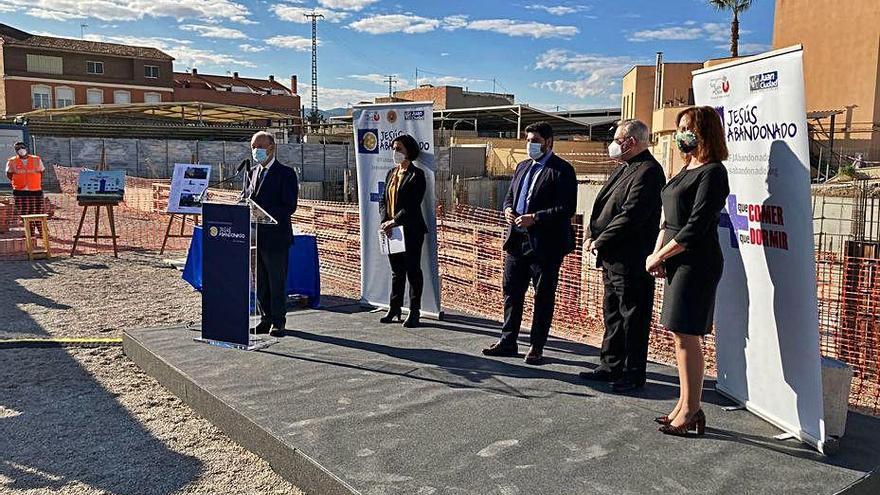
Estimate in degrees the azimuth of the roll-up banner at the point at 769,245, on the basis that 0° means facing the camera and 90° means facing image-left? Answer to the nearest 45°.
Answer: approximately 45°

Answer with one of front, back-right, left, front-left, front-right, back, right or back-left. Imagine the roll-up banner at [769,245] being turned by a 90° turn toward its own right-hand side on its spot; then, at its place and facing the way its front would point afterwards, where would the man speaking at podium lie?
front-left

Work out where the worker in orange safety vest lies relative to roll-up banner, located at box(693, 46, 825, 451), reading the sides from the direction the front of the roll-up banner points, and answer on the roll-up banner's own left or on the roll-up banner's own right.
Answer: on the roll-up banner's own right

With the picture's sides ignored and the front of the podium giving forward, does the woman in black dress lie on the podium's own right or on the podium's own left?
on the podium's own left

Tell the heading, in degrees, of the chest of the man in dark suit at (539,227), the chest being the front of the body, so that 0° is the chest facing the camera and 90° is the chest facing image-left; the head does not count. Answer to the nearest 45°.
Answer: approximately 45°

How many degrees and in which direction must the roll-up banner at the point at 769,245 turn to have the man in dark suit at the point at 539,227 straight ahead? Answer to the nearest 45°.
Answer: approximately 90° to its right

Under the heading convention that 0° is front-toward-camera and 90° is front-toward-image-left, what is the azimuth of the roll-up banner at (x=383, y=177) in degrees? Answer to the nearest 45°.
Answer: approximately 45°

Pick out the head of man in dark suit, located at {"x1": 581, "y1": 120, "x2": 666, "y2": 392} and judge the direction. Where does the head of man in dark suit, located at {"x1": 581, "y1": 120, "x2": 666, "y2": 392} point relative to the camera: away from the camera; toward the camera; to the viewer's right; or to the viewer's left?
to the viewer's left

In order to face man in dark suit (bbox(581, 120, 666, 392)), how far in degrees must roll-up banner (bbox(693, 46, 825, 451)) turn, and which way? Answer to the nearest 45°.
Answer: approximately 45° to its right

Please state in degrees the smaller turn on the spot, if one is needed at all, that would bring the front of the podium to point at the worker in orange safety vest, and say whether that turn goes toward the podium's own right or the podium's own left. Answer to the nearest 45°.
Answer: approximately 90° to the podium's own right
